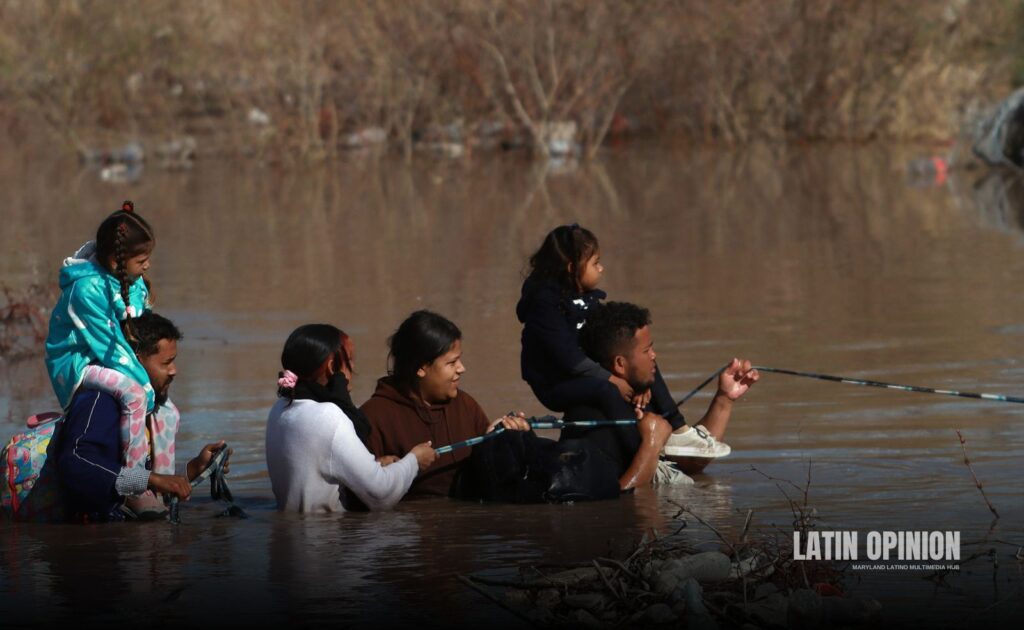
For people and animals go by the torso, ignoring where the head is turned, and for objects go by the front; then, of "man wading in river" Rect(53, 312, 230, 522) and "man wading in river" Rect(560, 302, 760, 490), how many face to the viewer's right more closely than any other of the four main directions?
2

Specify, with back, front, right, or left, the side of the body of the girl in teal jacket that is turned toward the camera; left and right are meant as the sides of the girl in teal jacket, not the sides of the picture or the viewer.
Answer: right

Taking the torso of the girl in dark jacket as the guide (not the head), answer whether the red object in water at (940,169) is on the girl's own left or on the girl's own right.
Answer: on the girl's own left

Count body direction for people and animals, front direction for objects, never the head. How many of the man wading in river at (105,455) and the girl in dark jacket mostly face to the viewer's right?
2

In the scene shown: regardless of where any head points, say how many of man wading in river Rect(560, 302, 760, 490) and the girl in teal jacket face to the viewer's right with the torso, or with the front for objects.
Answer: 2

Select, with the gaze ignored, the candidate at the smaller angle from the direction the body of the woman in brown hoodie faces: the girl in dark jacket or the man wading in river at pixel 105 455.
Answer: the girl in dark jacket

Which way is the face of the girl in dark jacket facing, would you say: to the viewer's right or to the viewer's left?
to the viewer's right

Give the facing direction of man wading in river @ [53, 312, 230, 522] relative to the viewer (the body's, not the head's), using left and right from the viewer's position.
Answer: facing to the right of the viewer

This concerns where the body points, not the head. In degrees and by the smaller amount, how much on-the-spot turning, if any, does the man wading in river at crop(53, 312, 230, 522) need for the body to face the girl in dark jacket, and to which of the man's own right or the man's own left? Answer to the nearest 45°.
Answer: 0° — they already face them

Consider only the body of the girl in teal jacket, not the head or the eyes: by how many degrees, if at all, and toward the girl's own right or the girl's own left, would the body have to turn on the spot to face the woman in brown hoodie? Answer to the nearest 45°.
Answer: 0° — they already face them

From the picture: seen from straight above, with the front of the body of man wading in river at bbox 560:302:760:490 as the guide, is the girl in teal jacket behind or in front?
behind

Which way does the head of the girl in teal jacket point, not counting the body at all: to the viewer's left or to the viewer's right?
to the viewer's right

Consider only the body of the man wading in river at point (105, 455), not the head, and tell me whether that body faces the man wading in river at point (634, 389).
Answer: yes

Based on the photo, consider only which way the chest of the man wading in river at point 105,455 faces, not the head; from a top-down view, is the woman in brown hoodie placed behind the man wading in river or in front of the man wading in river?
in front

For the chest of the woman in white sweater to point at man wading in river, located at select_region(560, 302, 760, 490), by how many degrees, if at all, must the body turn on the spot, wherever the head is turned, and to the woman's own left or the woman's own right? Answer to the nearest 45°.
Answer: approximately 45° to the woman's own right

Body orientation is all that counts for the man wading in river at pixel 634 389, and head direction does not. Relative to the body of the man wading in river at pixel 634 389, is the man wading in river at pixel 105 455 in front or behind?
behind

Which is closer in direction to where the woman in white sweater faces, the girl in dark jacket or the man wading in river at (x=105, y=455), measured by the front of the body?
the girl in dark jacket

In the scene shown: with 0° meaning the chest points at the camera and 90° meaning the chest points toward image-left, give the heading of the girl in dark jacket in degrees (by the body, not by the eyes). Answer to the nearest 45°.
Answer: approximately 270°

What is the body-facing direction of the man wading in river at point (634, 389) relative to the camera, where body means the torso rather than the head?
to the viewer's right
